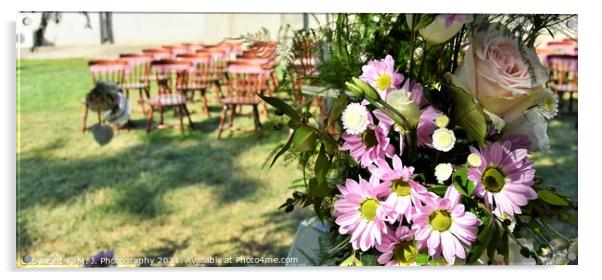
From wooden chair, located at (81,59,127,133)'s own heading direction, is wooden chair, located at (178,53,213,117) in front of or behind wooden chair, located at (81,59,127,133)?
behind
